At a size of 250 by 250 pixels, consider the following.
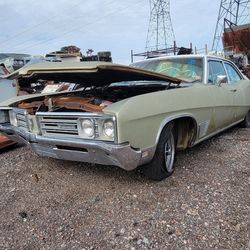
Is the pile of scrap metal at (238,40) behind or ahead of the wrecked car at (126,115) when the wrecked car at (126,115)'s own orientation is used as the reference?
behind

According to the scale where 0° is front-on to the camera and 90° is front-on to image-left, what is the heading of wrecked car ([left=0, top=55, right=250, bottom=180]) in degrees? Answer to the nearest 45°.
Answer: approximately 45°
